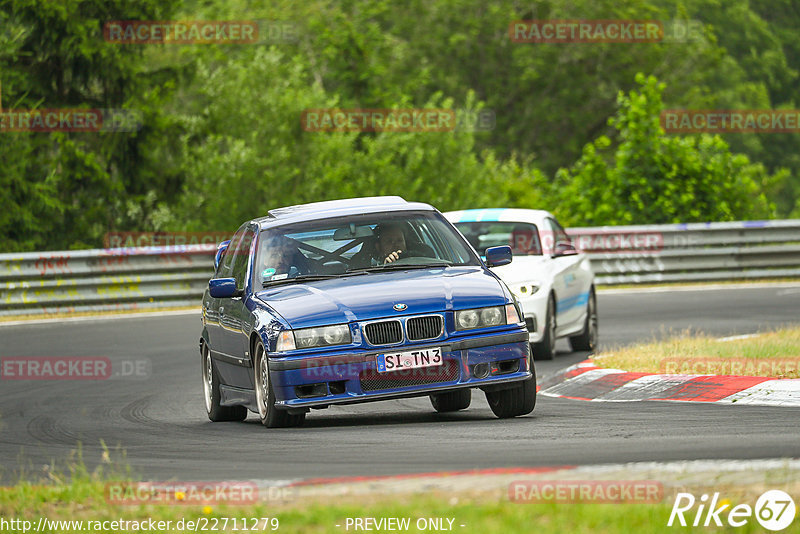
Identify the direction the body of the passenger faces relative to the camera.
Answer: toward the camera

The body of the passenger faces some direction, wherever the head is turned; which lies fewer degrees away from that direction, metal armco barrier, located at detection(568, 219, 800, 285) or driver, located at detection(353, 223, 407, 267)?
the driver

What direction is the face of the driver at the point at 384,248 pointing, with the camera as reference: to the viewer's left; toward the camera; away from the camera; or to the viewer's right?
toward the camera

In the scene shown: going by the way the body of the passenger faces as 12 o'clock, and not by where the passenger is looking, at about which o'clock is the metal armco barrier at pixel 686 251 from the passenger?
The metal armco barrier is roughly at 7 o'clock from the passenger.

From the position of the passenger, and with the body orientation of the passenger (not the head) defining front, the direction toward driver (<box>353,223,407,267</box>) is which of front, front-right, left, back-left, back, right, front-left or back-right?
left

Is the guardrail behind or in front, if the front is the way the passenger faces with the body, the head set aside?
behind

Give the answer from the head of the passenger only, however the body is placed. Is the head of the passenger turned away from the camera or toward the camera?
toward the camera

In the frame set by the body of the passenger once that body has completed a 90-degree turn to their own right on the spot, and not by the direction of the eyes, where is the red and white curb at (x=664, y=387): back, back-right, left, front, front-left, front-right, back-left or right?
back

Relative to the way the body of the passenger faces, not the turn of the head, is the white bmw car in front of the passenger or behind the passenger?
behind

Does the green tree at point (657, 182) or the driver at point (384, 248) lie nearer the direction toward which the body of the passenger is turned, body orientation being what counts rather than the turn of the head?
the driver
